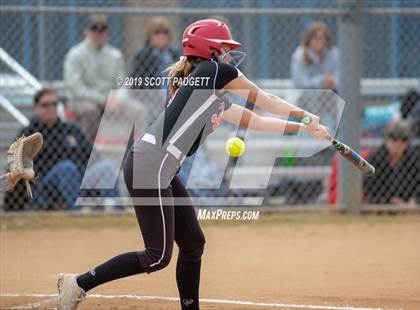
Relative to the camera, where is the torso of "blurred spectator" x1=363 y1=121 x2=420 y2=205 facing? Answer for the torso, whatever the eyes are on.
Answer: toward the camera

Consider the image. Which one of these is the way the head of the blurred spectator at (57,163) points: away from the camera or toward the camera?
toward the camera

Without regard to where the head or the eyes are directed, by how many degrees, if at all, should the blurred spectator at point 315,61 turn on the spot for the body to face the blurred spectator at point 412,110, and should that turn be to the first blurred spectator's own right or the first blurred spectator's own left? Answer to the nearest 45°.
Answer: approximately 90° to the first blurred spectator's own left

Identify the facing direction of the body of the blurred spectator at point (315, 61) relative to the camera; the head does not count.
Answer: toward the camera

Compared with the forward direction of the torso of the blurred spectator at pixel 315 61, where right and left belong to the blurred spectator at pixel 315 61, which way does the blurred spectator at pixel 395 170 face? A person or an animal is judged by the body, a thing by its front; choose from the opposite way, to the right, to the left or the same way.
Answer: the same way

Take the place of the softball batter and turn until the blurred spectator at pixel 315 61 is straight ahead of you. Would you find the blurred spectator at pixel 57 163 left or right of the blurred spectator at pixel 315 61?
left

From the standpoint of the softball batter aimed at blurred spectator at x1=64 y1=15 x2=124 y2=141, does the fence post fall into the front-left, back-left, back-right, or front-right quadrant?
front-right

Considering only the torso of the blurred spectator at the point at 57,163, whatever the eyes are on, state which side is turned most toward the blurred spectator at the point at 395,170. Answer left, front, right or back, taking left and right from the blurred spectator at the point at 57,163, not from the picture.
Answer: left

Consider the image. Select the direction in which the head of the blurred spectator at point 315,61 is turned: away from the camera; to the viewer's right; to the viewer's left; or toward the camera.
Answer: toward the camera

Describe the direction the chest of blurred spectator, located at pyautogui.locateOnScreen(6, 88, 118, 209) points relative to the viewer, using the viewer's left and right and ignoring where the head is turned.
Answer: facing the viewer

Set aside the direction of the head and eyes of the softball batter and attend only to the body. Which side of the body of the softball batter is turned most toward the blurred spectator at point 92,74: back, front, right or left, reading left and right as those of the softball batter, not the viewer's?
left

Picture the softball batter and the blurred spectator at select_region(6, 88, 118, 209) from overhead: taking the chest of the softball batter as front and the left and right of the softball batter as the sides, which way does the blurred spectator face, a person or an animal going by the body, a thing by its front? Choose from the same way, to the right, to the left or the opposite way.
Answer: to the right

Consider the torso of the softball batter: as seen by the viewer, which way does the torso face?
to the viewer's right
